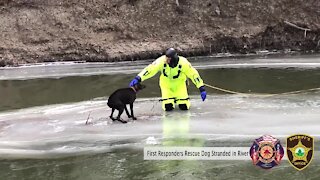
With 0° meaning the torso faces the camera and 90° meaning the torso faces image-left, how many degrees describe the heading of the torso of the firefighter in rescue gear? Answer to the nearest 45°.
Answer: approximately 0°
